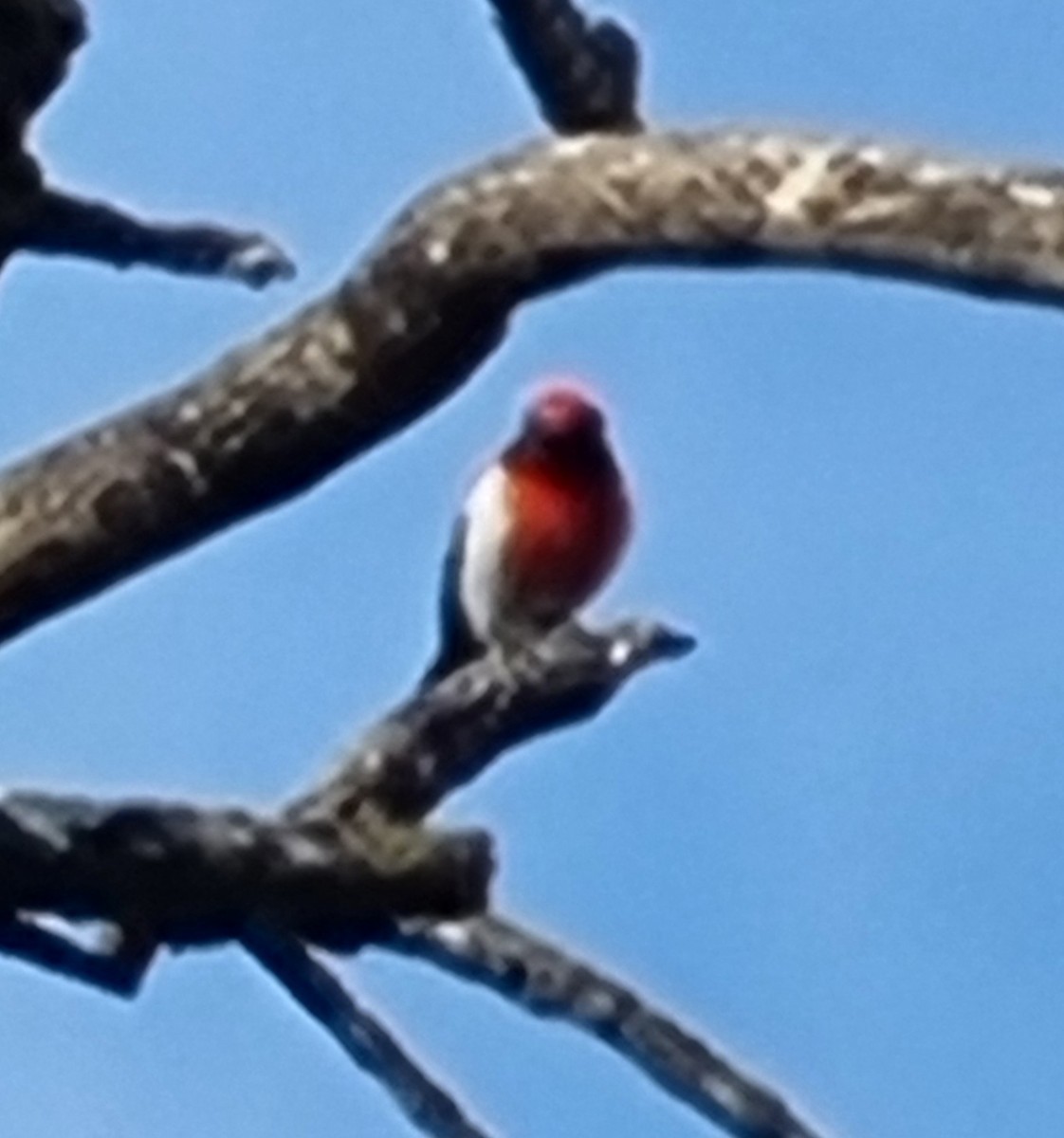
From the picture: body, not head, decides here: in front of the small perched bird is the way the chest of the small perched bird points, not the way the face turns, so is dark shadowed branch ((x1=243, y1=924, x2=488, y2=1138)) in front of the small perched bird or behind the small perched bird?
in front

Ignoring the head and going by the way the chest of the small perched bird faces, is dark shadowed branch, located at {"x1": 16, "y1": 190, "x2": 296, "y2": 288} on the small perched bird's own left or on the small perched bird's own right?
on the small perched bird's own right

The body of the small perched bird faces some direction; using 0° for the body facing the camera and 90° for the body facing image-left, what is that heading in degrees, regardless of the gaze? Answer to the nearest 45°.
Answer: approximately 315°
